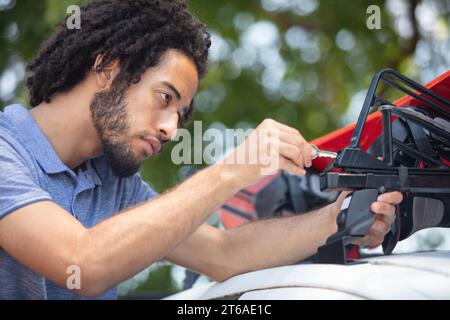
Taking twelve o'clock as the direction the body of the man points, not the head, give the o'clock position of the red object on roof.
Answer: The red object on roof is roughly at 11 o'clock from the man.

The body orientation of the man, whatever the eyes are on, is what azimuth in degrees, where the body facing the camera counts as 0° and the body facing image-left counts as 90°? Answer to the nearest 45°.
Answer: approximately 315°
